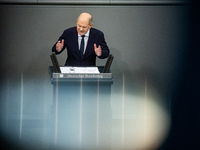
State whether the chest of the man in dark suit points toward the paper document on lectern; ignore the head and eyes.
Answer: yes

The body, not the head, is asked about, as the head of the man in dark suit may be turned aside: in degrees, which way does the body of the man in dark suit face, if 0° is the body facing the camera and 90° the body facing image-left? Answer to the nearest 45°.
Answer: approximately 0°
